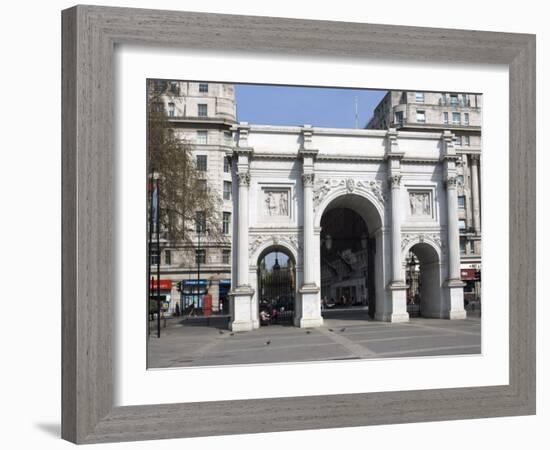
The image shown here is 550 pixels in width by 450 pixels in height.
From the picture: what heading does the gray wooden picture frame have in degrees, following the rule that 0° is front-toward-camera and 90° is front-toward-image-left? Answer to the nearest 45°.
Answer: approximately 315°
